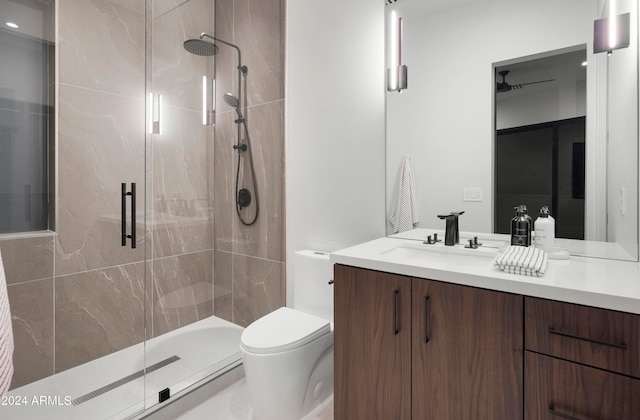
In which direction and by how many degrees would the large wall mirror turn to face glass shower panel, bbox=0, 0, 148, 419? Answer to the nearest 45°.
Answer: approximately 45° to its right

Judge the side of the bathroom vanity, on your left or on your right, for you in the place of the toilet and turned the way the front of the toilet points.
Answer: on your left

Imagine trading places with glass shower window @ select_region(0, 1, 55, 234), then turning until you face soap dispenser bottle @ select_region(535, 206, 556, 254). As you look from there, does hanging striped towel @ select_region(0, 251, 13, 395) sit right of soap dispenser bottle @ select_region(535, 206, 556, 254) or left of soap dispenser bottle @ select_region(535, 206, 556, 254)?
right

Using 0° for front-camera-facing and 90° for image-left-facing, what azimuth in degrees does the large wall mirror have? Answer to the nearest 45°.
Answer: approximately 45°

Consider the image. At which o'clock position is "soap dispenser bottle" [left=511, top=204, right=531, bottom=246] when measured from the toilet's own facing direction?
The soap dispenser bottle is roughly at 8 o'clock from the toilet.

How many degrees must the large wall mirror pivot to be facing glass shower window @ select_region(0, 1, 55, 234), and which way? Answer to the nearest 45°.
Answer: approximately 45° to its right

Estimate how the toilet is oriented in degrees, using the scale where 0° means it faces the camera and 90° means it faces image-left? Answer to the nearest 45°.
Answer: approximately 45°

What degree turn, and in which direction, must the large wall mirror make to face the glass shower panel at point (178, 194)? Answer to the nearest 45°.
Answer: approximately 45° to its right
